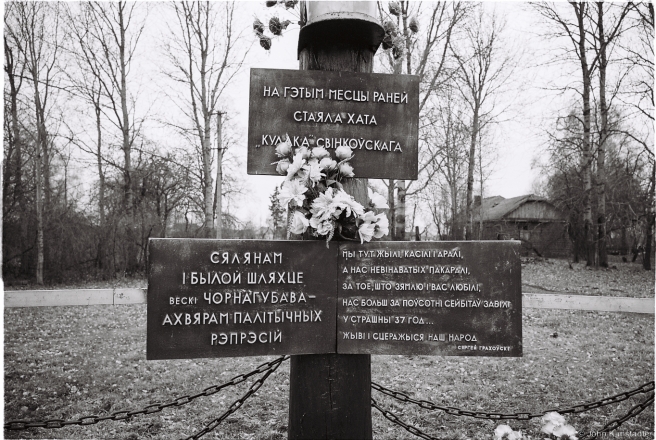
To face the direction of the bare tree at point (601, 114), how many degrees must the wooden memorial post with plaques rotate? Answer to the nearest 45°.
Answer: approximately 135° to its left

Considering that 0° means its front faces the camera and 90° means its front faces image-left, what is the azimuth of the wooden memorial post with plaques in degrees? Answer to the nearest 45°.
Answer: approximately 0°
